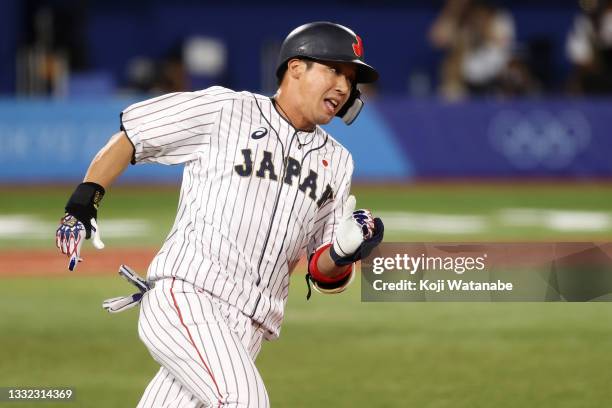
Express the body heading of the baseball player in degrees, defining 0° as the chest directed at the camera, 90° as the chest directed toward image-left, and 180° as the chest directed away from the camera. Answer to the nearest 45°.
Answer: approximately 315°

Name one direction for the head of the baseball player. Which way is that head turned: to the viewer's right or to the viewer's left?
to the viewer's right
